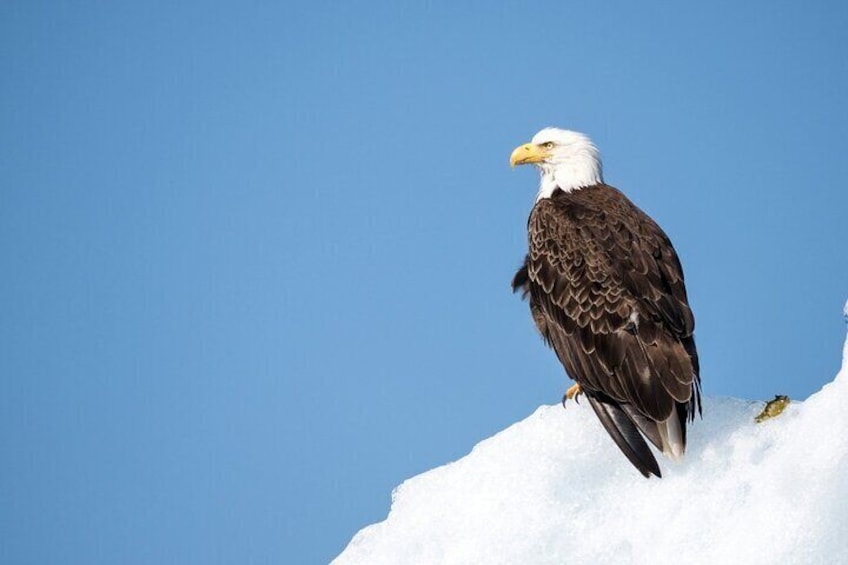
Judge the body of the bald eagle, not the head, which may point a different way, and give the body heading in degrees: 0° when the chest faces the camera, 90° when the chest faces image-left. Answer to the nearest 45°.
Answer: approximately 135°
